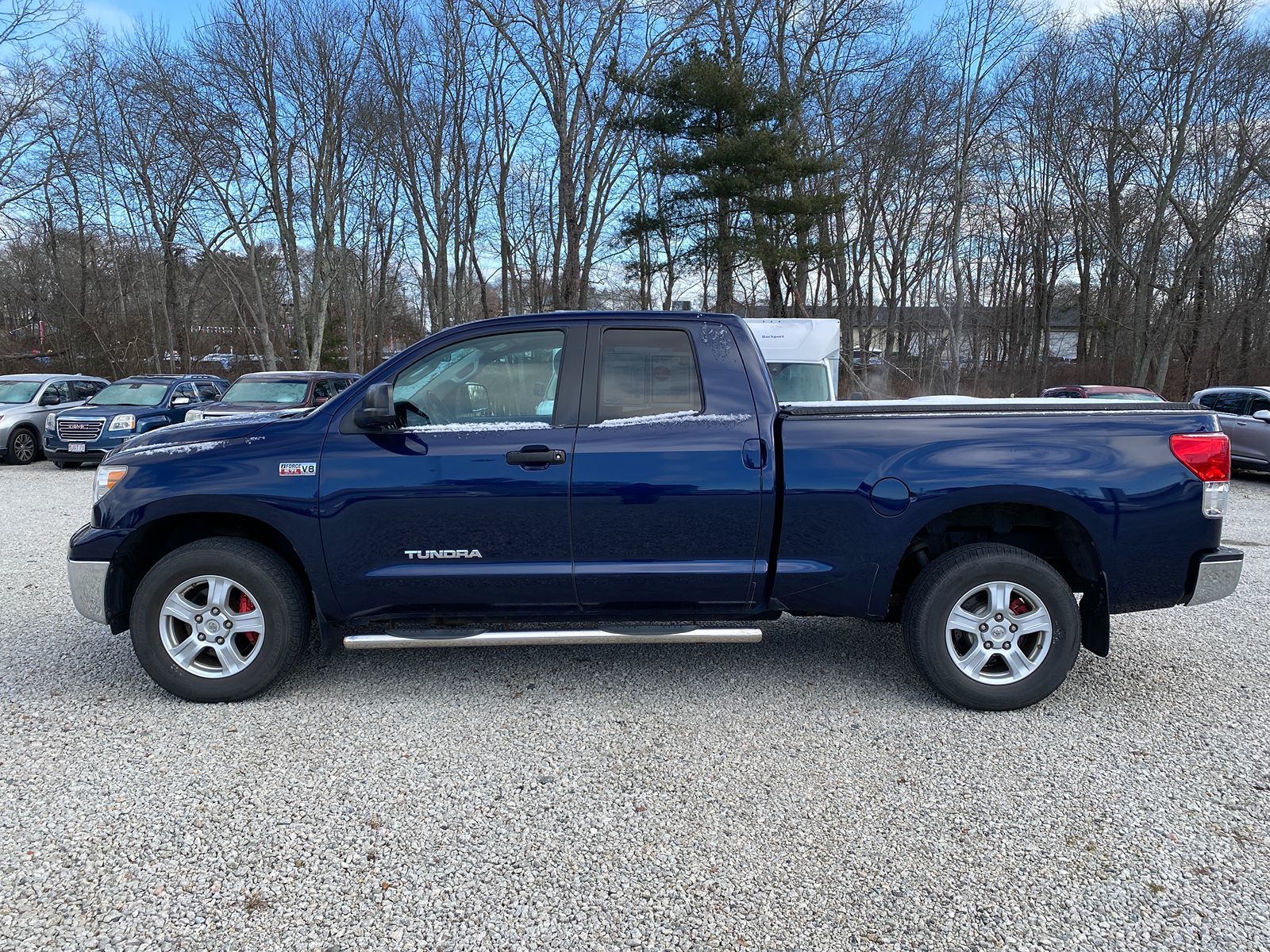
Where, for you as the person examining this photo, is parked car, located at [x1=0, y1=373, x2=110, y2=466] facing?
facing the viewer and to the left of the viewer

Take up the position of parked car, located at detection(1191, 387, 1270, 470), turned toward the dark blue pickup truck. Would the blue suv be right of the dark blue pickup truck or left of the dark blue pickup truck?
right

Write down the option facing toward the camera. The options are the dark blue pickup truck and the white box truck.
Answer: the white box truck

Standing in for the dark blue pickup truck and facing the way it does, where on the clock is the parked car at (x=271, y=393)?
The parked car is roughly at 2 o'clock from the dark blue pickup truck.

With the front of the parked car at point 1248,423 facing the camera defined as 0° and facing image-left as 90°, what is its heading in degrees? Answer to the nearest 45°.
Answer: approximately 315°

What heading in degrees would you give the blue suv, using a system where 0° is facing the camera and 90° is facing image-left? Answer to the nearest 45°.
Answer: approximately 45°

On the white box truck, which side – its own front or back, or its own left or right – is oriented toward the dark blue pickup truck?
front

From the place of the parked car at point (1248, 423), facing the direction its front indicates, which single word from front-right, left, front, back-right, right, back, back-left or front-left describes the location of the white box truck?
right

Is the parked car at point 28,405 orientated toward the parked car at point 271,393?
no

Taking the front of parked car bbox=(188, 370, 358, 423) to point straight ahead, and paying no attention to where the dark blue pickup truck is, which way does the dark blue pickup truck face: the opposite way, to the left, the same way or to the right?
to the right

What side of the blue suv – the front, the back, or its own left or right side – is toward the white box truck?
left

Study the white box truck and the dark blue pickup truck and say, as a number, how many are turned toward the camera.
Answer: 1

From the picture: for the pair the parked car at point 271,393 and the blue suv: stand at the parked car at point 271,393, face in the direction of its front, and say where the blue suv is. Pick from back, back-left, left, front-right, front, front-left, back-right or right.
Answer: right

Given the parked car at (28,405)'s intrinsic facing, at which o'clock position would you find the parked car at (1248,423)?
the parked car at (1248,423) is roughly at 9 o'clock from the parked car at (28,405).

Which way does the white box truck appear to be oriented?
toward the camera

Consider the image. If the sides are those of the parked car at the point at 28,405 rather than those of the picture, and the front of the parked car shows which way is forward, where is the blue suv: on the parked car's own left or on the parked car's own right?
on the parked car's own left

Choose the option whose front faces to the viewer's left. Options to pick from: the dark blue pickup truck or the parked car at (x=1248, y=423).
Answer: the dark blue pickup truck

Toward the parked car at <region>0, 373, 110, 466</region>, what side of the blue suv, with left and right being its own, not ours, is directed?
right

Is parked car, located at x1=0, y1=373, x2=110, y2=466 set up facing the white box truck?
no

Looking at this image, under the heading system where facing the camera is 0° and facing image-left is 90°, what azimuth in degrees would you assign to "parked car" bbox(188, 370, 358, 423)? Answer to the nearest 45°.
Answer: approximately 45°

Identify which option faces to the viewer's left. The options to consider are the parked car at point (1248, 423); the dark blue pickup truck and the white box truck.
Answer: the dark blue pickup truck
